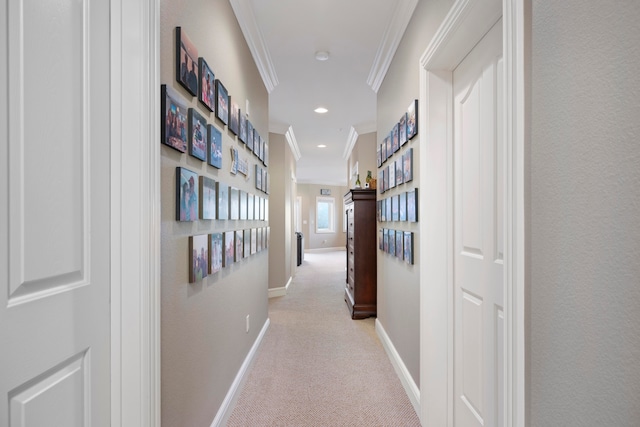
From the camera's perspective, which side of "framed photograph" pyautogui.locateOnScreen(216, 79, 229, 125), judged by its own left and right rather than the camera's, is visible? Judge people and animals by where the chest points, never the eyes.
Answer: right

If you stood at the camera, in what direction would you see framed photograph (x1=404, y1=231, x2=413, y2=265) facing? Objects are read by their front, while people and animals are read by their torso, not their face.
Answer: facing to the left of the viewer

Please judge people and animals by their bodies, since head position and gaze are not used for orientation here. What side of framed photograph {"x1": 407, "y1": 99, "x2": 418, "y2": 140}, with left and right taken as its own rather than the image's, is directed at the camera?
left

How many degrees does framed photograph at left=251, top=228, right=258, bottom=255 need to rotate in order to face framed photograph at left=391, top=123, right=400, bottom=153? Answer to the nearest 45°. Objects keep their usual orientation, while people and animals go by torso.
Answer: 0° — it already faces it

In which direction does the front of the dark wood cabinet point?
to the viewer's left

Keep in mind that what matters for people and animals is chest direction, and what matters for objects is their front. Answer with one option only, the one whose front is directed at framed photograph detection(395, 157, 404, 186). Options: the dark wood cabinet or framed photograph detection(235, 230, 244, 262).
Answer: framed photograph detection(235, 230, 244, 262)

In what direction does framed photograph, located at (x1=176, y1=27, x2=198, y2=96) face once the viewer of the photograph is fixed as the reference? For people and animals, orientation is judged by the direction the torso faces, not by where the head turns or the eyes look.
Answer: facing to the right of the viewer

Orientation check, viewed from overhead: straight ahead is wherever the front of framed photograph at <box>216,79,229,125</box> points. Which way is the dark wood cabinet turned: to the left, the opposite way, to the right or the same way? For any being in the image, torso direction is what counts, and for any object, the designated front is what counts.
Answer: the opposite way

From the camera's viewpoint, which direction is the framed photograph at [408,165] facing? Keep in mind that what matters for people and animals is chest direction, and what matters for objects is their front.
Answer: to the viewer's left

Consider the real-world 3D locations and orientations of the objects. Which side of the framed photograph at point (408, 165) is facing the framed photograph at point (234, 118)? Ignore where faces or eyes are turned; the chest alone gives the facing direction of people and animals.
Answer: front

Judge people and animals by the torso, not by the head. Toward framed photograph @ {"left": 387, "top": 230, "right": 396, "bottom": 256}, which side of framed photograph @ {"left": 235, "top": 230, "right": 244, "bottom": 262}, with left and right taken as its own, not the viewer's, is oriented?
front

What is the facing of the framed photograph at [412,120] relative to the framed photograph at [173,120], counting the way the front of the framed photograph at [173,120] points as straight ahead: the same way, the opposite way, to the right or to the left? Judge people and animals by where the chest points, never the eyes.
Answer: the opposite way

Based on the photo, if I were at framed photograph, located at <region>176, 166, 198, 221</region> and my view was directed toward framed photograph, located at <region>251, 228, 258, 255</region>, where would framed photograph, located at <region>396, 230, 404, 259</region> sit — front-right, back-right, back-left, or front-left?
front-right

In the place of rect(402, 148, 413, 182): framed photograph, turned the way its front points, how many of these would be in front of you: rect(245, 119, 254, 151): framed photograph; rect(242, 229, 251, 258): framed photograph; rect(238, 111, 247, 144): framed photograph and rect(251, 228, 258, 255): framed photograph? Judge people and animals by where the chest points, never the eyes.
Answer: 4

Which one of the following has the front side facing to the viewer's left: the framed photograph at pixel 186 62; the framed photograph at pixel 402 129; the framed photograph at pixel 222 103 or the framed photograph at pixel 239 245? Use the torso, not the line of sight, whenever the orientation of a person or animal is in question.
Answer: the framed photograph at pixel 402 129
